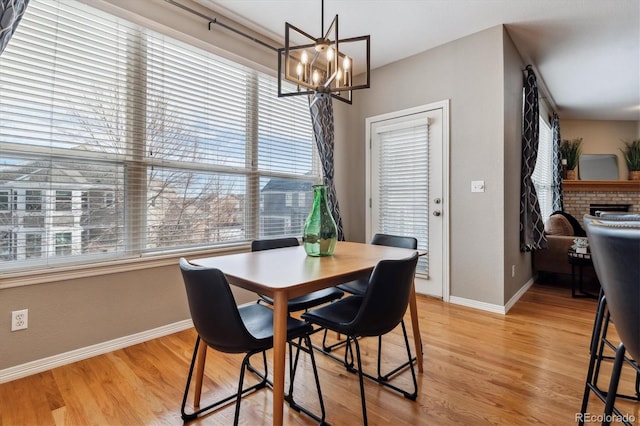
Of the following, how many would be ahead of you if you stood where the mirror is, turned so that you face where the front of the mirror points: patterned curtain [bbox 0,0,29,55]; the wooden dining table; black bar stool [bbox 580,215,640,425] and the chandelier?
4

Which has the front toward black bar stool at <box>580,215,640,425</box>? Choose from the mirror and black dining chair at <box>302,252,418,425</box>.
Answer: the mirror

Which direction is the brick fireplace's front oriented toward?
toward the camera

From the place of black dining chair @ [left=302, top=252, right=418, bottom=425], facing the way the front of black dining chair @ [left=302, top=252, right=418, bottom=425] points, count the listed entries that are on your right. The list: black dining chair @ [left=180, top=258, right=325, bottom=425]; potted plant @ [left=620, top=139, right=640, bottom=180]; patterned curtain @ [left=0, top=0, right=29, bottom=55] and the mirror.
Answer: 2

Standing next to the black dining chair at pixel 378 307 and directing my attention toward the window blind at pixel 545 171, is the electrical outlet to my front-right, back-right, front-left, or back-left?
back-left

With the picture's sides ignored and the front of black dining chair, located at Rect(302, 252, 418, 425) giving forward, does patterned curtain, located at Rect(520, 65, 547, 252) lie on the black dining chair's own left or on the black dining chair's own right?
on the black dining chair's own right

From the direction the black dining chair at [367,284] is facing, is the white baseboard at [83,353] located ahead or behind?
ahead

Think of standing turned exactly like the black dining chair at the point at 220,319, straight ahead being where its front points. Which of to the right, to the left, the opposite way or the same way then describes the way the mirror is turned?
the opposite way

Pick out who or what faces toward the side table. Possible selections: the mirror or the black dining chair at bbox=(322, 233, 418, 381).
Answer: the mirror

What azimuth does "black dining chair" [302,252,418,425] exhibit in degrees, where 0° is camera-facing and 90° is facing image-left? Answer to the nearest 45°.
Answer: approximately 135°

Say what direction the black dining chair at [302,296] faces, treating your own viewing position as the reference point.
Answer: facing the viewer and to the right of the viewer

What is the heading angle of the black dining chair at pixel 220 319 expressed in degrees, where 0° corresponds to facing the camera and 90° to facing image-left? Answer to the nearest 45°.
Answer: approximately 225°

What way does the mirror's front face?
toward the camera

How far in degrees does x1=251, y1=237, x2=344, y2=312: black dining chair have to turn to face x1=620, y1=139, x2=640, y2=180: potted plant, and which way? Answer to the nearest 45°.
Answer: approximately 90° to its left

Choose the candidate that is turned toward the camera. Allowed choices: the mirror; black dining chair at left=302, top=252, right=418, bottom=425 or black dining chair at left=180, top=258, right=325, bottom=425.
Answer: the mirror

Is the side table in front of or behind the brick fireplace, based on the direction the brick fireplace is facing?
in front
